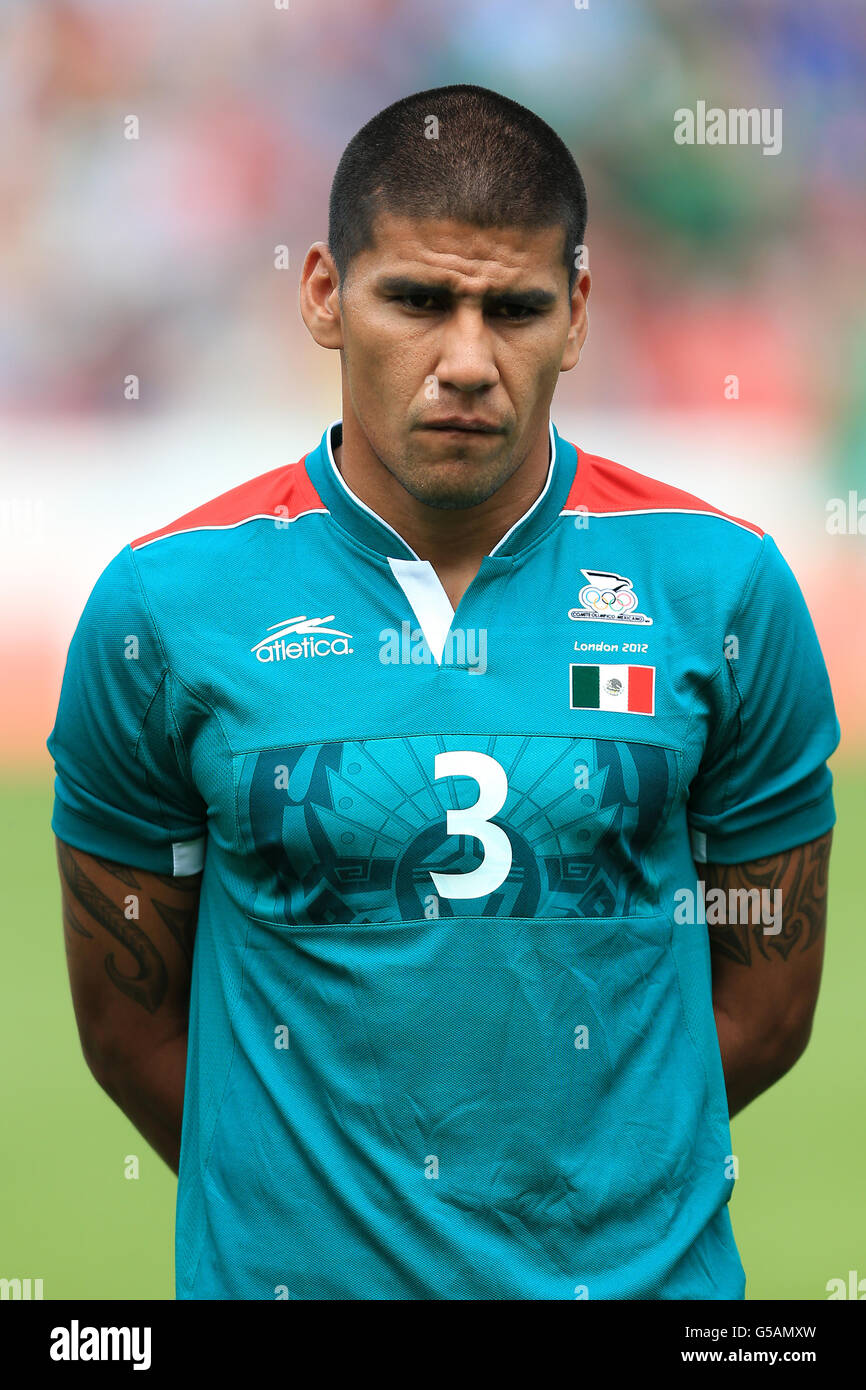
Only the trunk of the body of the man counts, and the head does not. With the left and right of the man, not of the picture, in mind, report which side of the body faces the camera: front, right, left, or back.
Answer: front
